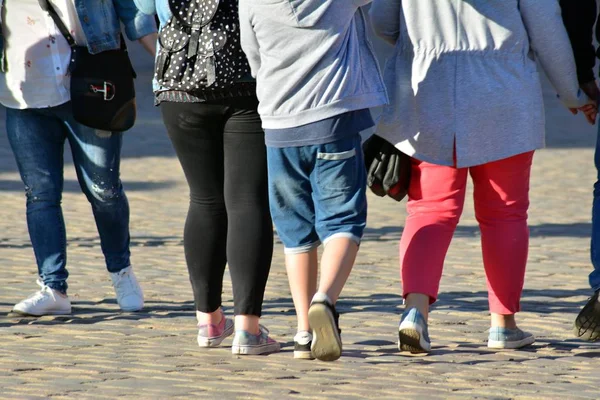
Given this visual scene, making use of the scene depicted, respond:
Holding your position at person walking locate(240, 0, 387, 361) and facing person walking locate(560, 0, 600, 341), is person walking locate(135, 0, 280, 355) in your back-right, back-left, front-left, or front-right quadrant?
back-left

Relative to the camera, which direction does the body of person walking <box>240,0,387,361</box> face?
away from the camera

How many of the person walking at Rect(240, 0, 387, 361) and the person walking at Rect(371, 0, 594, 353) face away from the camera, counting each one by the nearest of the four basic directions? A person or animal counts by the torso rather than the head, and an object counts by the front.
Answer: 2

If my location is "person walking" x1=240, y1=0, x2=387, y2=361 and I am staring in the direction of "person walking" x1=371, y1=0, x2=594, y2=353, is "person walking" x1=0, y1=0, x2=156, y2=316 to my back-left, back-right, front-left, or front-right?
back-left

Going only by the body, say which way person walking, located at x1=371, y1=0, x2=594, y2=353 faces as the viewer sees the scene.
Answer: away from the camera

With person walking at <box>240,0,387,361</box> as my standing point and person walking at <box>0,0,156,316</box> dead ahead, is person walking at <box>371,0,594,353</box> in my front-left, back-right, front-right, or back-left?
back-right

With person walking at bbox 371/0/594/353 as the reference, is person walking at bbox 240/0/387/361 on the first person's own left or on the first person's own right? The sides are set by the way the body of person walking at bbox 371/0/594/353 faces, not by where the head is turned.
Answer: on the first person's own left

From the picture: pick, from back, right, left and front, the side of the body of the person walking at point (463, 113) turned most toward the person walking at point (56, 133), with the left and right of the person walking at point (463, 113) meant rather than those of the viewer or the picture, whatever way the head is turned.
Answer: left

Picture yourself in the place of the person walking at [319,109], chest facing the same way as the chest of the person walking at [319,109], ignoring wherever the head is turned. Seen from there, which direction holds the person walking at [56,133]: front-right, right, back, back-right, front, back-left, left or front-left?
front-left

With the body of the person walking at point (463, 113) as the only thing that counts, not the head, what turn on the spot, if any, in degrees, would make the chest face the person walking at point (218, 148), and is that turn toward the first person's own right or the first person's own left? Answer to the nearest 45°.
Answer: approximately 90° to the first person's own left
